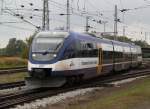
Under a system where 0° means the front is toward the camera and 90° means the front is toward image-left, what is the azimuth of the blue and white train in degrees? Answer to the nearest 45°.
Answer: approximately 45°
